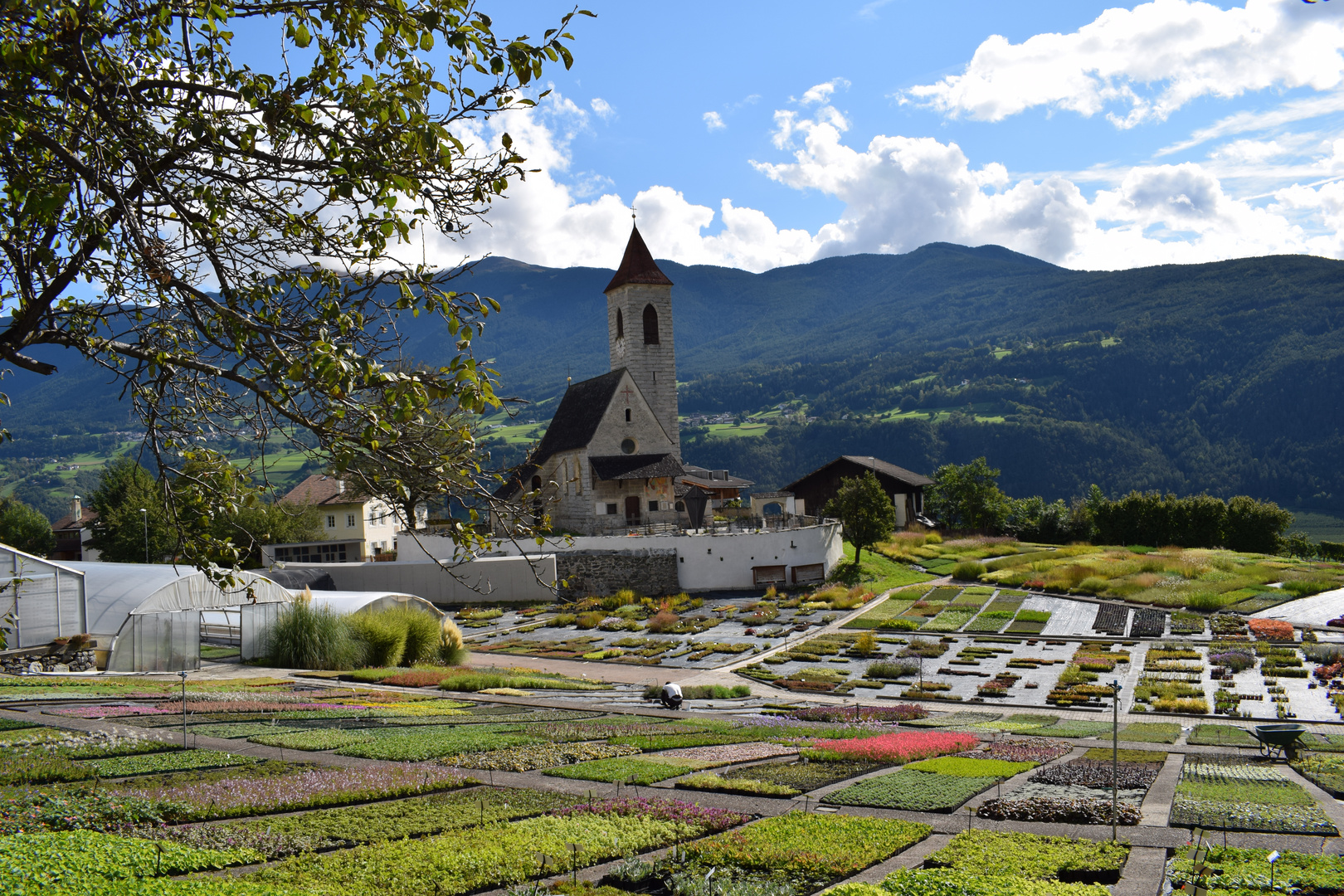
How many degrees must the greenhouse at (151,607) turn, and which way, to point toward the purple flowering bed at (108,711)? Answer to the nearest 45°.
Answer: approximately 45° to its right

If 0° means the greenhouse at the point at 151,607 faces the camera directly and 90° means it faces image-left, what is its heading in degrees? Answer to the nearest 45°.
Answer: approximately 315°

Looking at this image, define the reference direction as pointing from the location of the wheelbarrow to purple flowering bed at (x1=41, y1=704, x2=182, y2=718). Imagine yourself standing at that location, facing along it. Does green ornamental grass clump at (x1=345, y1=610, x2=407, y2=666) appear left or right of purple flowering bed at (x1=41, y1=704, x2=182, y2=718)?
right

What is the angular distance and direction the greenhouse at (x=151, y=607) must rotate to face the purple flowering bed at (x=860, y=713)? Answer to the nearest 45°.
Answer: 0° — it already faces it
